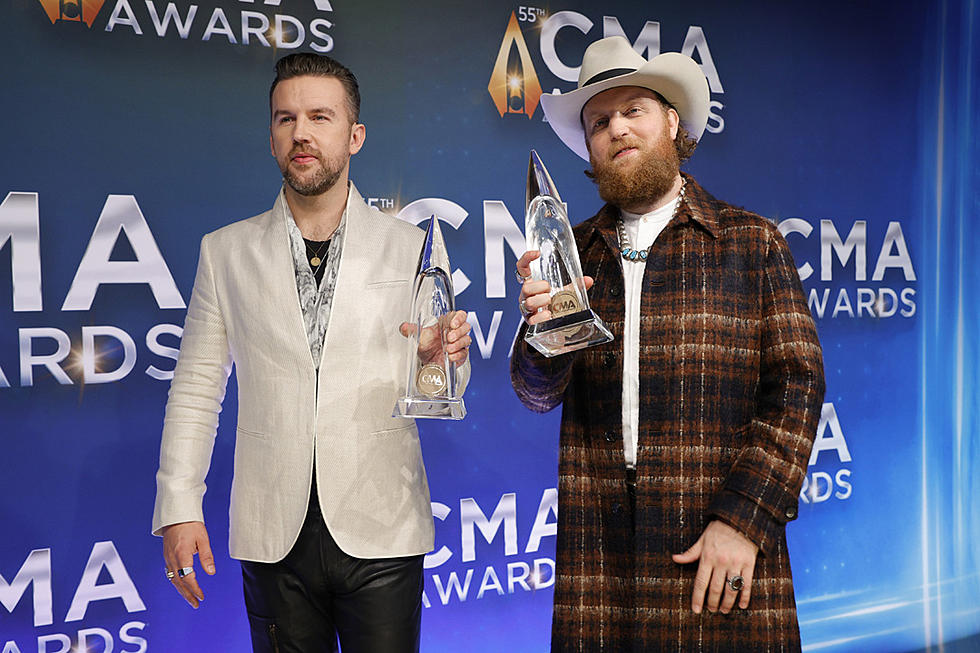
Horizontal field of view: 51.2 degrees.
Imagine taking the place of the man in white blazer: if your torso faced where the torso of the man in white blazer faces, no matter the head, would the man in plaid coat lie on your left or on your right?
on your left

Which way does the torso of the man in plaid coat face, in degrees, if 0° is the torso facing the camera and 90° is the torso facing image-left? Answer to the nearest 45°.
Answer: approximately 45°

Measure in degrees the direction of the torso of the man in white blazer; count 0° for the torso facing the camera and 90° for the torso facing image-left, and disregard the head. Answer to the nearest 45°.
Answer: approximately 0°

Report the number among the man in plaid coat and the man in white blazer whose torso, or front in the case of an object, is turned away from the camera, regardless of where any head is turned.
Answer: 0

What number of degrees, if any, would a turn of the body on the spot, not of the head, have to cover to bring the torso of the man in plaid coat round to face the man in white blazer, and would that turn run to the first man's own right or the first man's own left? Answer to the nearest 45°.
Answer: approximately 45° to the first man's own right
